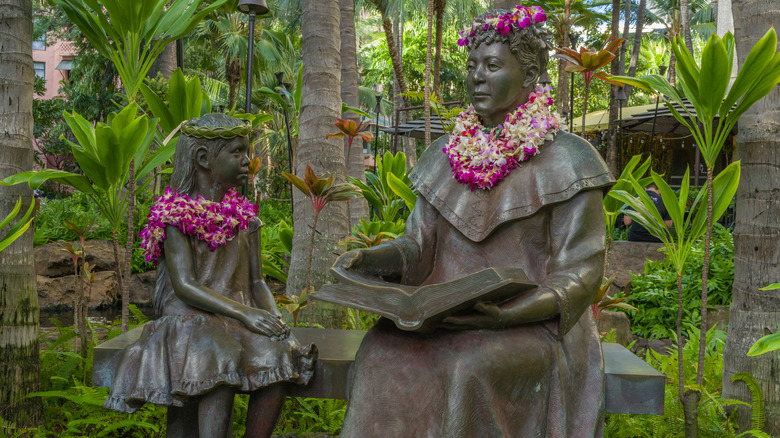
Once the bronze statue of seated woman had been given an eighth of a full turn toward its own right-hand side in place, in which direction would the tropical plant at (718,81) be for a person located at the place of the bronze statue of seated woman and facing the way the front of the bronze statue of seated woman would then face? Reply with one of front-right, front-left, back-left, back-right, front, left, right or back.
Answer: back-right

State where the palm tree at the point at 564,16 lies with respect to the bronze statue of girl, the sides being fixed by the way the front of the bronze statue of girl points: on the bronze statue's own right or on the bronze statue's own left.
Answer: on the bronze statue's own left

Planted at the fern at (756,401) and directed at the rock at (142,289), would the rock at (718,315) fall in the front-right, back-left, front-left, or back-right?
front-right

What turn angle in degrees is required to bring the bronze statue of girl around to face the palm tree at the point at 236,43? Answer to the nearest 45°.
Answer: approximately 135° to its left

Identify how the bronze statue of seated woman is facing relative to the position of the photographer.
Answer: facing the viewer and to the left of the viewer

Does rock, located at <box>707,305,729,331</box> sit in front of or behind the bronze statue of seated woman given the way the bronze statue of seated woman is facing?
behind

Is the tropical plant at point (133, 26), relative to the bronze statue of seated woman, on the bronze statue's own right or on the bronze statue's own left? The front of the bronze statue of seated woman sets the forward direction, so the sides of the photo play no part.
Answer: on the bronze statue's own right

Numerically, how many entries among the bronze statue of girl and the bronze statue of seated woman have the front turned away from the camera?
0

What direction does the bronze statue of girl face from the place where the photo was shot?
facing the viewer and to the right of the viewer
